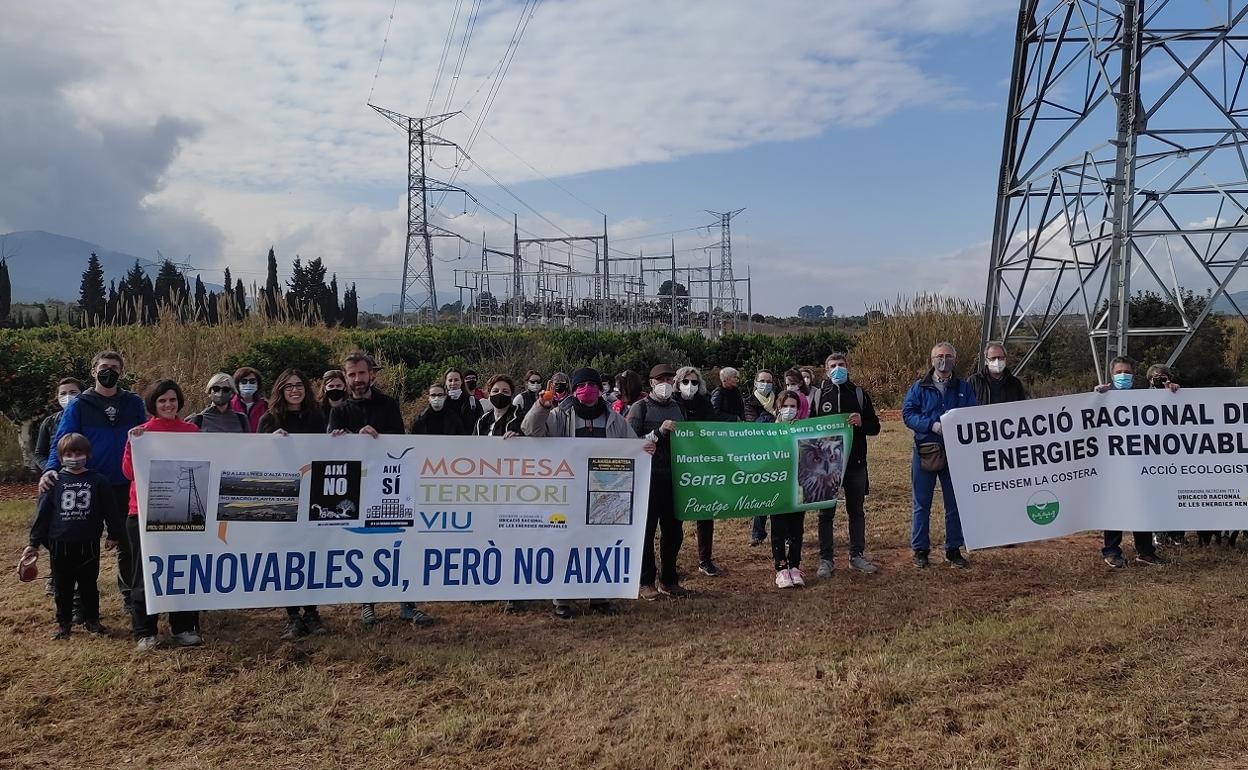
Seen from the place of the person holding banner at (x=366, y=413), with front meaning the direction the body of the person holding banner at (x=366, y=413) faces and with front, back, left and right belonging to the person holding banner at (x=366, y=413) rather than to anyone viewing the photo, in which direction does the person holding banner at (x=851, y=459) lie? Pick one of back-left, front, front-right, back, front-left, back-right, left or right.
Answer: left

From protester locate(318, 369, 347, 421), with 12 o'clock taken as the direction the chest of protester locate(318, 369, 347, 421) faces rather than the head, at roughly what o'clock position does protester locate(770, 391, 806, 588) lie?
protester locate(770, 391, 806, 588) is roughly at 9 o'clock from protester locate(318, 369, 347, 421).

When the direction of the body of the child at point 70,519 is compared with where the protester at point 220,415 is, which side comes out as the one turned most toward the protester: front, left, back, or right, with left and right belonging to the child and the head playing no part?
left

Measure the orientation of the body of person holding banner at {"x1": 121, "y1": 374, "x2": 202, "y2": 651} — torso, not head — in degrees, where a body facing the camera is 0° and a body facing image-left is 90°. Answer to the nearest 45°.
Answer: approximately 0°

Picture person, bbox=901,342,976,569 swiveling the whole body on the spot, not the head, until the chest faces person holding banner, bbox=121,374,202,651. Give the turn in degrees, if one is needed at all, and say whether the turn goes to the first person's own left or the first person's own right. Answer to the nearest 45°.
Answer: approximately 45° to the first person's own right

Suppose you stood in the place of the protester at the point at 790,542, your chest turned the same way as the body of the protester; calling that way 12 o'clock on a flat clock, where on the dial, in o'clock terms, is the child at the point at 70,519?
The child is roughly at 2 o'clock from the protester.

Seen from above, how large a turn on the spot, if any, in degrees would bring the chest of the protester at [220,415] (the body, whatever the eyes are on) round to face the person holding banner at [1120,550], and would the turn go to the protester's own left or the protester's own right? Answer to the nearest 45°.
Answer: approximately 90° to the protester's own left

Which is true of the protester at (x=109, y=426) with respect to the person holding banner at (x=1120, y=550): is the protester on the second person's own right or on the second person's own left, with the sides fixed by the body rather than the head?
on the second person's own right

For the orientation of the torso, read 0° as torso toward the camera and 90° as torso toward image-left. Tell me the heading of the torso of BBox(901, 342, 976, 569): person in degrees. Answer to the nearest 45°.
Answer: approximately 0°

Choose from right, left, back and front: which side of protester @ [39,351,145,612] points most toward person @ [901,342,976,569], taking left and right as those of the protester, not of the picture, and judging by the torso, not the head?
left

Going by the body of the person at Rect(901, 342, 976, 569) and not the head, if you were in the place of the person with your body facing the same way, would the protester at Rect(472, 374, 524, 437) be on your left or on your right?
on your right

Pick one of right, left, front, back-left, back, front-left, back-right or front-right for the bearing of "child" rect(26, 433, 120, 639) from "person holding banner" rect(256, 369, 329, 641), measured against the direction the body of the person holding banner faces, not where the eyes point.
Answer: right
